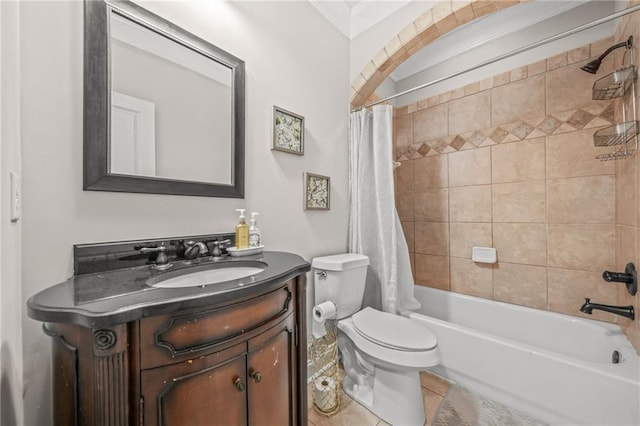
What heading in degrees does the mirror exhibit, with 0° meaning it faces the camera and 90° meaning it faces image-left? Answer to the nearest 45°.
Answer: approximately 315°

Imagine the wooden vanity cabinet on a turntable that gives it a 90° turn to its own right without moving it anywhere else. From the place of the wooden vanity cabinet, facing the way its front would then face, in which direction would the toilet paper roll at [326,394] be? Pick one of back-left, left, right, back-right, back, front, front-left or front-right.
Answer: back

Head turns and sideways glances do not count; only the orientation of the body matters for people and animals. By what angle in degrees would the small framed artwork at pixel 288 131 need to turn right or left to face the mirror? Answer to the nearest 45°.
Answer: approximately 90° to its right
